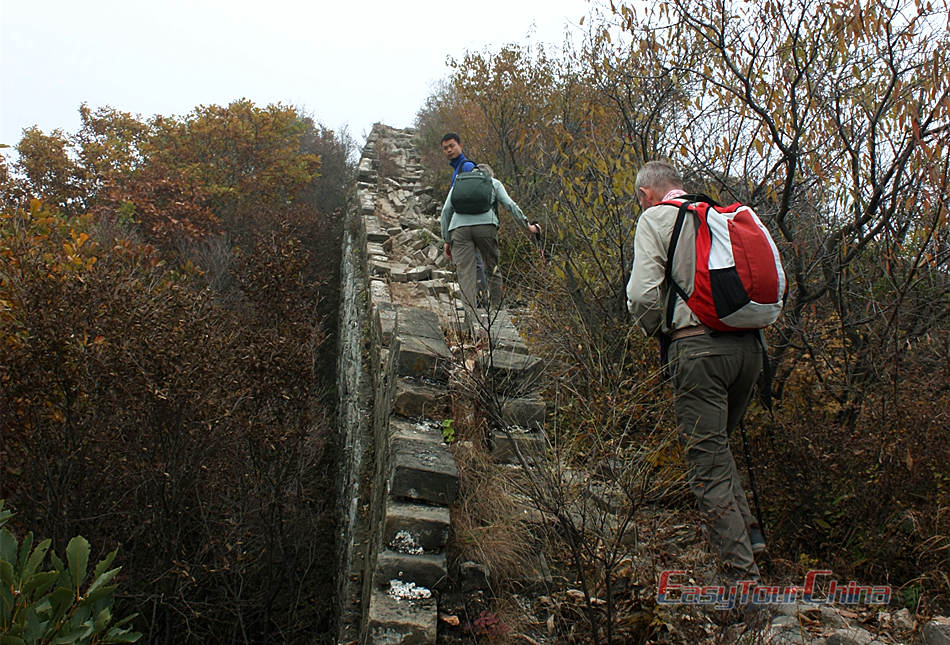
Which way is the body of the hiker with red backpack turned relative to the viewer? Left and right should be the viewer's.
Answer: facing away from the viewer and to the left of the viewer

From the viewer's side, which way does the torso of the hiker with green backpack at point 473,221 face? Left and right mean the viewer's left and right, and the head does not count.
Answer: facing away from the viewer

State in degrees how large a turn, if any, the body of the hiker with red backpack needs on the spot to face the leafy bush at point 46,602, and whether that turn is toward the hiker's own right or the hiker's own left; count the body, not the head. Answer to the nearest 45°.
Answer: approximately 90° to the hiker's own left

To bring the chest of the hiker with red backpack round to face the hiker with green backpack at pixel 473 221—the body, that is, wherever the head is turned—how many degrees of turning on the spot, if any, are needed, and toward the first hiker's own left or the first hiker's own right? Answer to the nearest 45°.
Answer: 0° — they already face them

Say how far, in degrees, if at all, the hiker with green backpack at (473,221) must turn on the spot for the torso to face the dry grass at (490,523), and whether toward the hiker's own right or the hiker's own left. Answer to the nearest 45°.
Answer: approximately 180°

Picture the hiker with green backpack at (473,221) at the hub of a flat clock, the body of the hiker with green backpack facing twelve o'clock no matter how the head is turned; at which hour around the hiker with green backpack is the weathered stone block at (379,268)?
The weathered stone block is roughly at 11 o'clock from the hiker with green backpack.

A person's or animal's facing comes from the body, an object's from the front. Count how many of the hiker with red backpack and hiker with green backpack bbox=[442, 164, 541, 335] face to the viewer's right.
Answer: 0

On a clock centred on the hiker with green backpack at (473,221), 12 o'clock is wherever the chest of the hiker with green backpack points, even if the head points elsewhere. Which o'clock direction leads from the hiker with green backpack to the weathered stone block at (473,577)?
The weathered stone block is roughly at 6 o'clock from the hiker with green backpack.

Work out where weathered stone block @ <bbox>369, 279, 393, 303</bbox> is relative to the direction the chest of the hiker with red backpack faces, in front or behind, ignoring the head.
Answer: in front

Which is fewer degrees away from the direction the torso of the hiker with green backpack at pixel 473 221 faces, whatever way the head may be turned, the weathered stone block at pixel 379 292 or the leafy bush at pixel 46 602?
the weathered stone block
